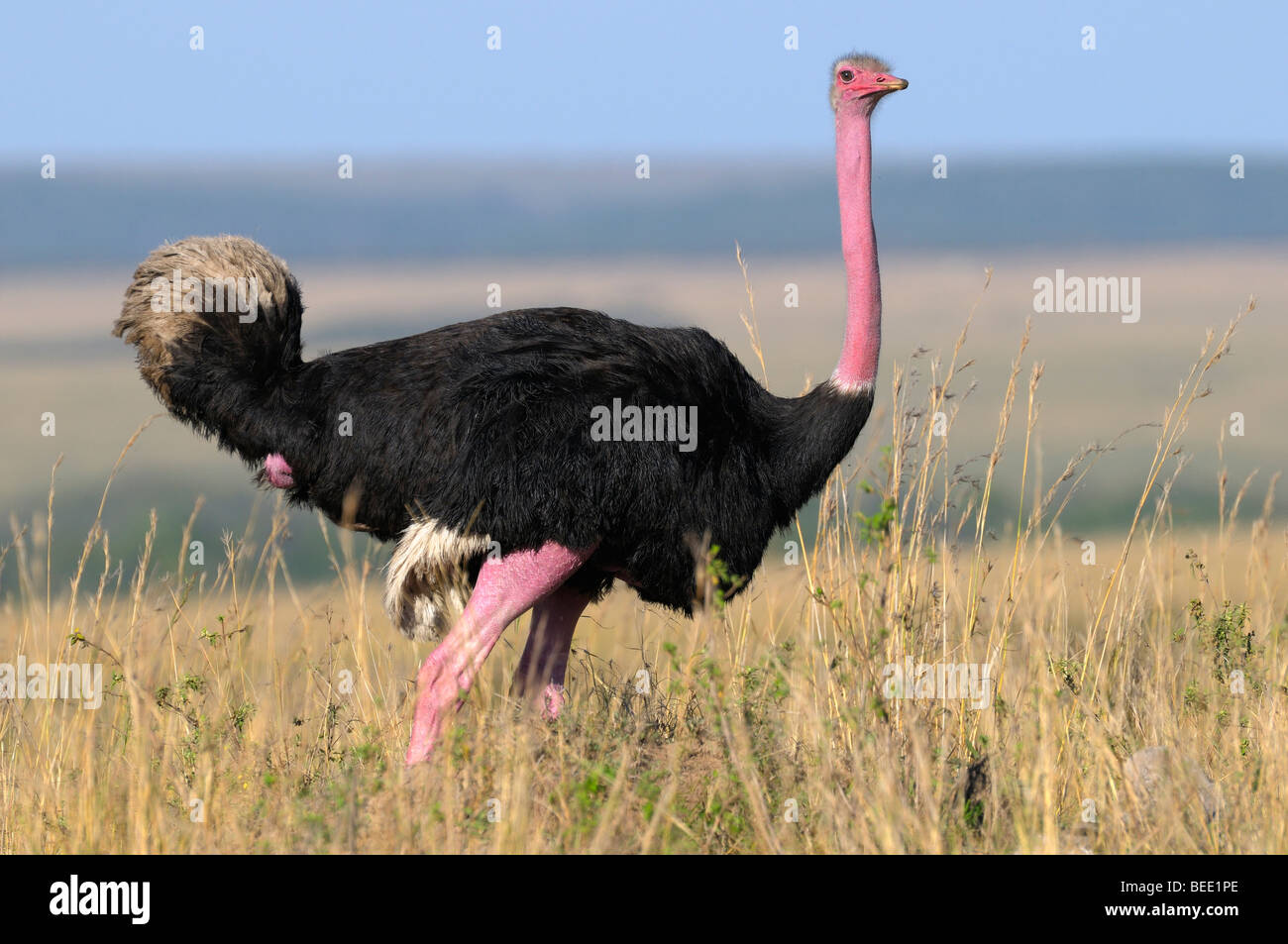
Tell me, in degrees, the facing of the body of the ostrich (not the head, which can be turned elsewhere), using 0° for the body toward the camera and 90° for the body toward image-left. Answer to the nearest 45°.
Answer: approximately 270°
